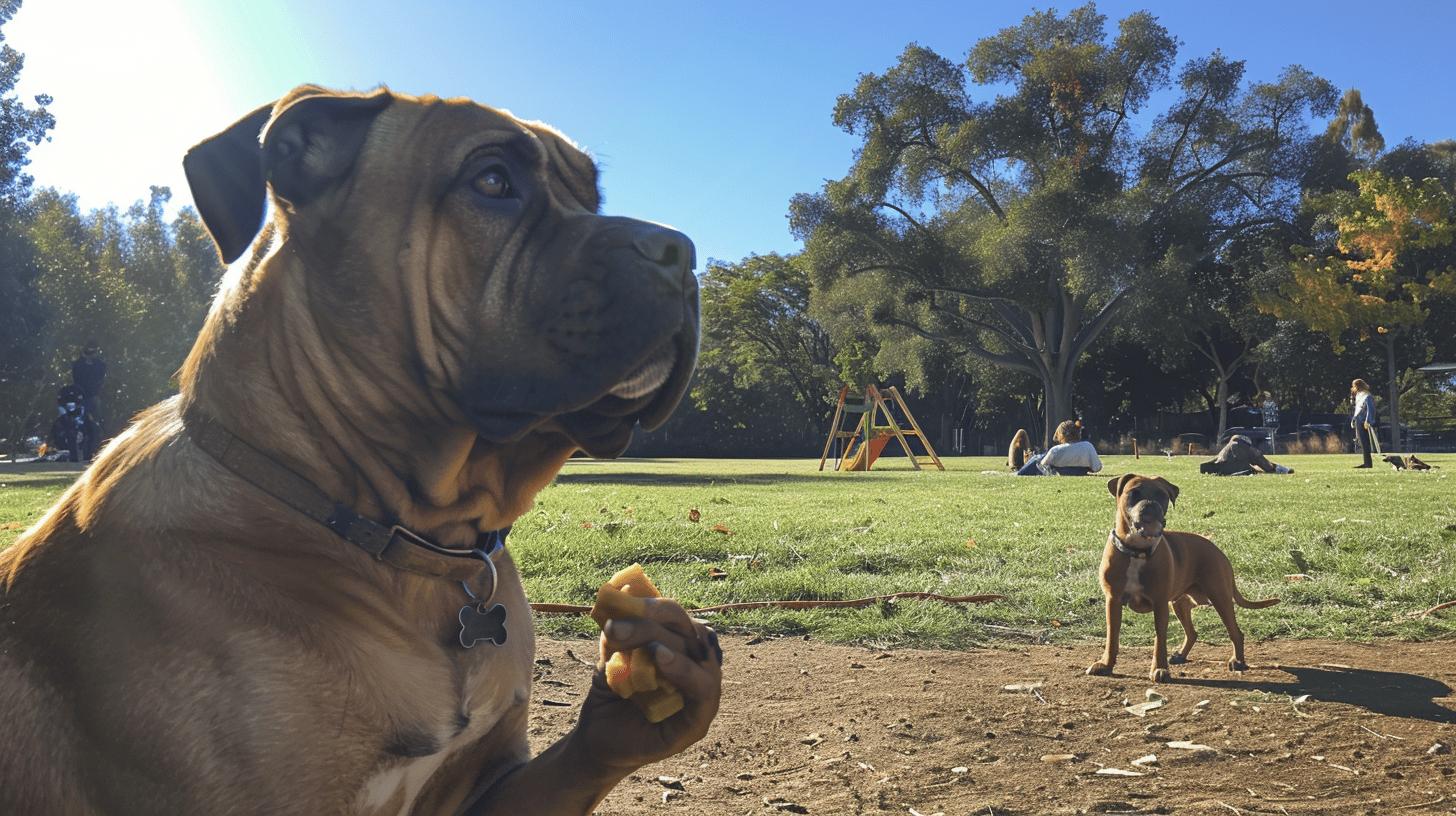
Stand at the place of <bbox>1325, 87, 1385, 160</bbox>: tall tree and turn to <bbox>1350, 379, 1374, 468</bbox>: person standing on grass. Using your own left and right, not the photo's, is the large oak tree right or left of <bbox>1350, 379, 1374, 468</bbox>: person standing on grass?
right

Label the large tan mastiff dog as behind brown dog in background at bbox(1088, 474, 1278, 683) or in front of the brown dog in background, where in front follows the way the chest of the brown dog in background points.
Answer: in front

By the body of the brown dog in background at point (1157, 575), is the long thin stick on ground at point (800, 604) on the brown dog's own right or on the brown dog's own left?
on the brown dog's own right

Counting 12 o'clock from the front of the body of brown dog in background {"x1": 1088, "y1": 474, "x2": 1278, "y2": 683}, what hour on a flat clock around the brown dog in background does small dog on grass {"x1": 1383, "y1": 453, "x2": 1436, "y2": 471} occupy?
The small dog on grass is roughly at 5 o'clock from the brown dog in background.

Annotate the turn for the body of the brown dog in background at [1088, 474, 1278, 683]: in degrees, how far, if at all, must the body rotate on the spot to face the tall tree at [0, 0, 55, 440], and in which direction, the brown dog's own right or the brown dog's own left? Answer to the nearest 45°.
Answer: approximately 90° to the brown dog's own right

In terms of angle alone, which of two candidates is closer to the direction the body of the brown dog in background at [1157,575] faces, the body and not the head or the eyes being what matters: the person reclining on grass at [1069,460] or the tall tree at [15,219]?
the tall tree

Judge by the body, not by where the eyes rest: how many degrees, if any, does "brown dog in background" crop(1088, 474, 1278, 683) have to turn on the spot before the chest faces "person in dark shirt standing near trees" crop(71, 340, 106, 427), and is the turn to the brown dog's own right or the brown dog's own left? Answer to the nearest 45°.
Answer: approximately 90° to the brown dog's own right

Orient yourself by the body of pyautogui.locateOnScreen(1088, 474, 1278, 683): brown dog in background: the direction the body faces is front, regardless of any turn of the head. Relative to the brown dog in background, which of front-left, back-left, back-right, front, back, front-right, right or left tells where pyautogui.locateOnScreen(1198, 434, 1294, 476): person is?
back-right

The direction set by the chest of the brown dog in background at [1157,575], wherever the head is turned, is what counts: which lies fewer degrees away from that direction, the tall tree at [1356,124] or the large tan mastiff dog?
the large tan mastiff dog

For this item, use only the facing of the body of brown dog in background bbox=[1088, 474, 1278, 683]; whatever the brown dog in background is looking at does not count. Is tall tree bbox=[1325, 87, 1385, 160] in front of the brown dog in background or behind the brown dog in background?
behind

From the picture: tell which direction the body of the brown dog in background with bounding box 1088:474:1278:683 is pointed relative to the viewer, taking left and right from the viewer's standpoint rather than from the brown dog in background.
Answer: facing the viewer and to the left of the viewer

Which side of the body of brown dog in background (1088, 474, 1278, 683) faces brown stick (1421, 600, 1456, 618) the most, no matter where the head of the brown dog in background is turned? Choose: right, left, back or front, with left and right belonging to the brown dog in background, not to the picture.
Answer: back

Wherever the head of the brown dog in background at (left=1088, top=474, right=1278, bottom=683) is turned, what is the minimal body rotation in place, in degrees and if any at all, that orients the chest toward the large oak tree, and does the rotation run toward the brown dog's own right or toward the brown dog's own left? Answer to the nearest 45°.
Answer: approximately 135° to the brown dog's own right
